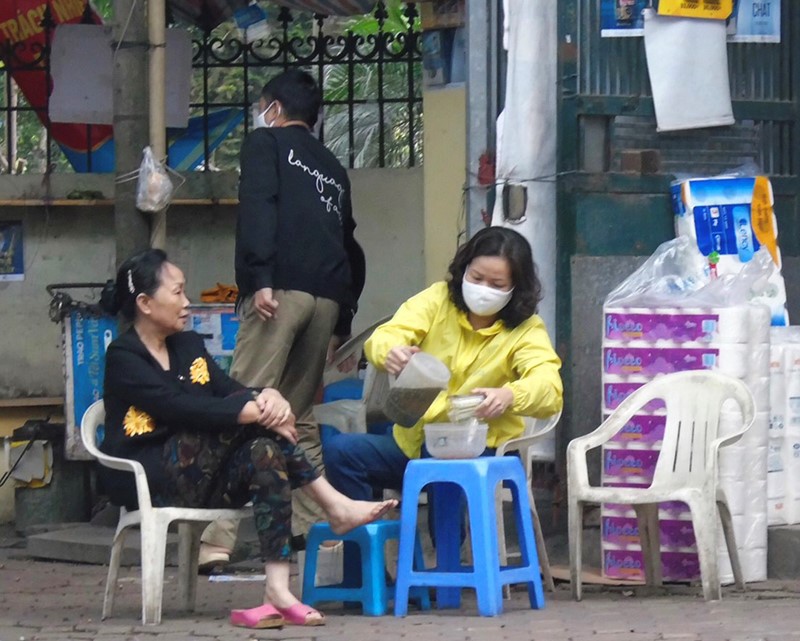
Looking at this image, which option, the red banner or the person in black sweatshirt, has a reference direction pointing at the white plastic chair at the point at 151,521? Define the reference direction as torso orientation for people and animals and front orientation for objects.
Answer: the red banner

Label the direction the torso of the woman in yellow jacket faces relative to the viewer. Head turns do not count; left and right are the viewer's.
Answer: facing the viewer and to the left of the viewer

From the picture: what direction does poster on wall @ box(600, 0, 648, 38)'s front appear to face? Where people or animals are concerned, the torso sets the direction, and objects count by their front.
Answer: toward the camera

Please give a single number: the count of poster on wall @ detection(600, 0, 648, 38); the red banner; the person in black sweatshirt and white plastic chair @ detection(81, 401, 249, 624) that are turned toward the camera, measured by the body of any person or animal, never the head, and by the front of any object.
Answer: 2

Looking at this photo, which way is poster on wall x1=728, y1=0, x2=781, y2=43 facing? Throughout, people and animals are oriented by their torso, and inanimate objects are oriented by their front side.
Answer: toward the camera

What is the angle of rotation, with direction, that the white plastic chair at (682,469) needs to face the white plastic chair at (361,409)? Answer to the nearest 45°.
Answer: approximately 45° to its right

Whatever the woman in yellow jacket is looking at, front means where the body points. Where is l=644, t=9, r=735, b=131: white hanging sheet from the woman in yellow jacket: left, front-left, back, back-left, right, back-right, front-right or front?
back

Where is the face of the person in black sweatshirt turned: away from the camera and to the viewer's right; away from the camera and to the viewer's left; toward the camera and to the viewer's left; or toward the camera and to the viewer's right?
away from the camera and to the viewer's left

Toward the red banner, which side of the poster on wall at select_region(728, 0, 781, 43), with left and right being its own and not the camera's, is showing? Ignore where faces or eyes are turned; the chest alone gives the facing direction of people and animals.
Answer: right

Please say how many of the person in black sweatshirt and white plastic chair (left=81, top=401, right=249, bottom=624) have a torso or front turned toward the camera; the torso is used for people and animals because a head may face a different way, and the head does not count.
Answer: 0

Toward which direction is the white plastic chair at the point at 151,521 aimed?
to the viewer's right

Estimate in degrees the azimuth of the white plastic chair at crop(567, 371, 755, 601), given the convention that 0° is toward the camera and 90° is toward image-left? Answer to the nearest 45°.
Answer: approximately 45°

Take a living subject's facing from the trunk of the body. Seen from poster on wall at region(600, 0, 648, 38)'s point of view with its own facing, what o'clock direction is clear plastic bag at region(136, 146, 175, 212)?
The clear plastic bag is roughly at 3 o'clock from the poster on wall.

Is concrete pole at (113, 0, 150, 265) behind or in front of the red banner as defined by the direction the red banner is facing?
in front

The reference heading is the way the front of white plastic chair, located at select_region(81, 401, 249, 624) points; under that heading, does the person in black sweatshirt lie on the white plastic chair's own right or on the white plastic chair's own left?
on the white plastic chair's own left
